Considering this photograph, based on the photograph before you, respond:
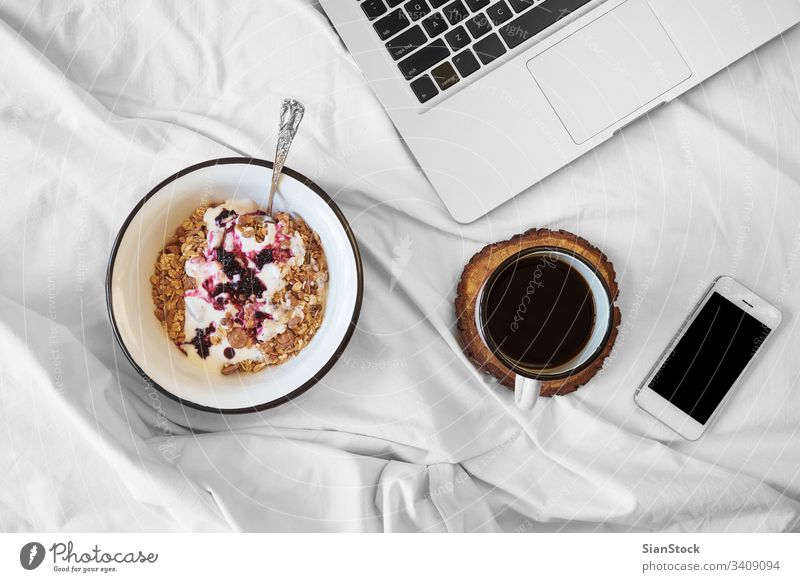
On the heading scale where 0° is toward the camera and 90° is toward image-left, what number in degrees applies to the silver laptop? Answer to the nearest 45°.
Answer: approximately 315°
